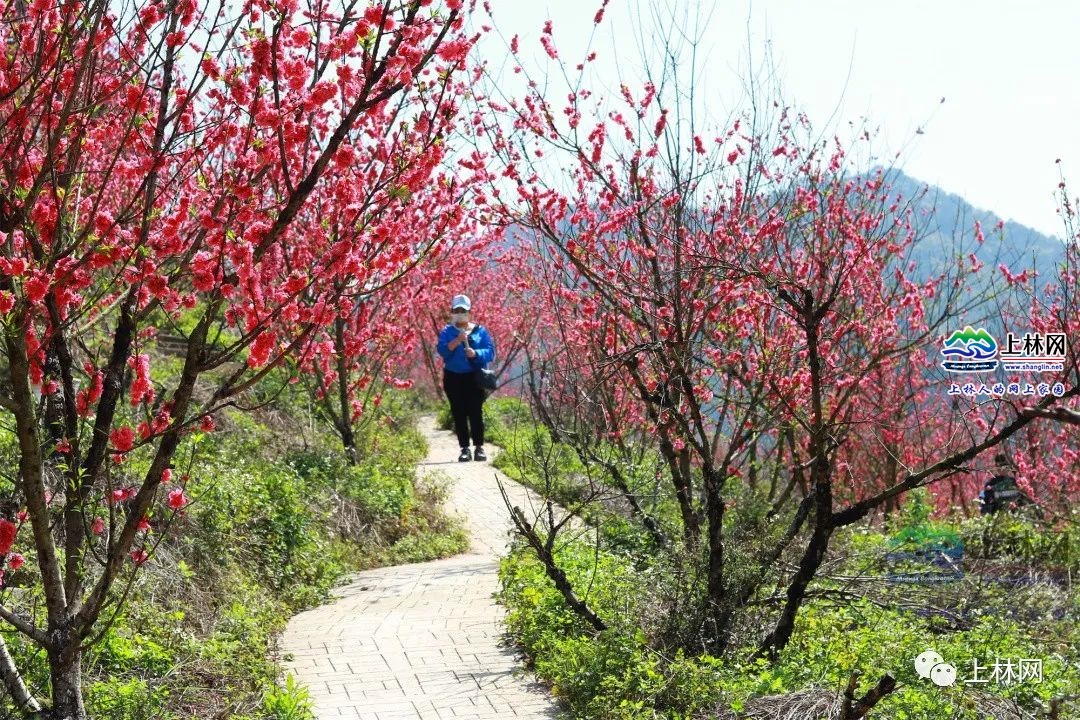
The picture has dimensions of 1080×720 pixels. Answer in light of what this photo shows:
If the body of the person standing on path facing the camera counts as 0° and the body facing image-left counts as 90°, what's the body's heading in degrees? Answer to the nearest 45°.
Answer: approximately 0°

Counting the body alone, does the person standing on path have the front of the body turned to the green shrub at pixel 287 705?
yes
